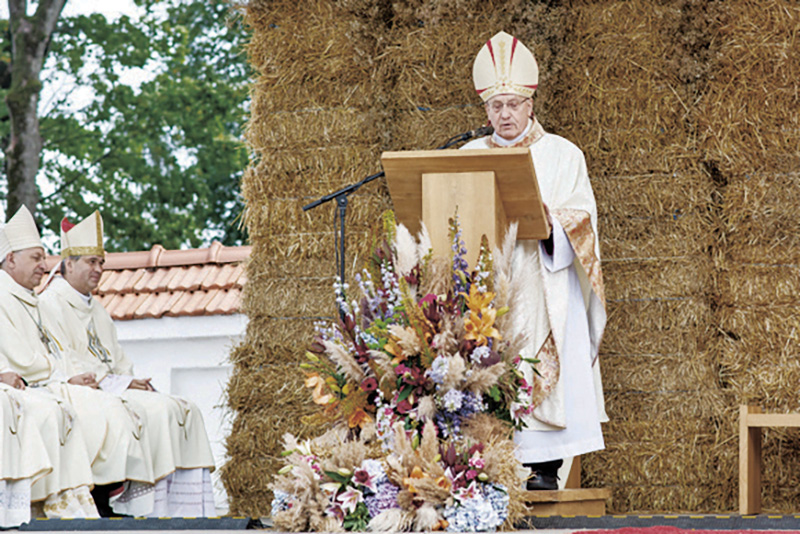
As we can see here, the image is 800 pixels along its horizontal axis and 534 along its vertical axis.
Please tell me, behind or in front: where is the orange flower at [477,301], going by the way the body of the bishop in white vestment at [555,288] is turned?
in front

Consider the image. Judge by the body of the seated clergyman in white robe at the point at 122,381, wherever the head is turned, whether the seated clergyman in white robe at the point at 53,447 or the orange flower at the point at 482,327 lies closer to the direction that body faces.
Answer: the orange flower

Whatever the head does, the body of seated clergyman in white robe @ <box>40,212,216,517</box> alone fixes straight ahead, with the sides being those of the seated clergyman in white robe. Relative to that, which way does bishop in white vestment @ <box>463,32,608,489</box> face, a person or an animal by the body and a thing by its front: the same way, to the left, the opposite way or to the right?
to the right

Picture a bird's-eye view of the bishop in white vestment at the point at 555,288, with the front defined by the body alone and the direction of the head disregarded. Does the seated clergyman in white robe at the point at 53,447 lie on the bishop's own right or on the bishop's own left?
on the bishop's own right

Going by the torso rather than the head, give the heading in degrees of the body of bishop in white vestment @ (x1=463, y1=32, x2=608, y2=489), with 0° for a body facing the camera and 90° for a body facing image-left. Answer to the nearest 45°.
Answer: approximately 45°

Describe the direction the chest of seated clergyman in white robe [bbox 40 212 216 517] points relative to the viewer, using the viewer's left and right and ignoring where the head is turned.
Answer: facing the viewer and to the right of the viewer

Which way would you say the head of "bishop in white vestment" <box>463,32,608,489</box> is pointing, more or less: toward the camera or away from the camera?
toward the camera

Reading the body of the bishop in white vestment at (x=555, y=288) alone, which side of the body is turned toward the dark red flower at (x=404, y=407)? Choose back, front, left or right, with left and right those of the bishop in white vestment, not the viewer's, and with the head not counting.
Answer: front

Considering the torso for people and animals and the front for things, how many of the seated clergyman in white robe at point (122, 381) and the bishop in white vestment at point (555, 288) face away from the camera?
0

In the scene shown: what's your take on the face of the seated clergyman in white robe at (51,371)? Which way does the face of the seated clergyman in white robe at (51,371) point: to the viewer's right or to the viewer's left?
to the viewer's right

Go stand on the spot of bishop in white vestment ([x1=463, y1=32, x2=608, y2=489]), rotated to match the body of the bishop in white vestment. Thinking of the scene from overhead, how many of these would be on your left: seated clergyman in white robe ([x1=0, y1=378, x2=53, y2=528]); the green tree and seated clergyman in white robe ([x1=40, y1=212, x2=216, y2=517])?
0

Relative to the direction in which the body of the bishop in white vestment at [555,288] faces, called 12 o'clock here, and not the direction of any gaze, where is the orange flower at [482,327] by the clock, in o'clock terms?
The orange flower is roughly at 11 o'clock from the bishop in white vestment.

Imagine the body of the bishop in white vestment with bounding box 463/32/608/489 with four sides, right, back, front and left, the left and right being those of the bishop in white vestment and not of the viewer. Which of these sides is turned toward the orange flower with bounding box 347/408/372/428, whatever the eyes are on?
front
